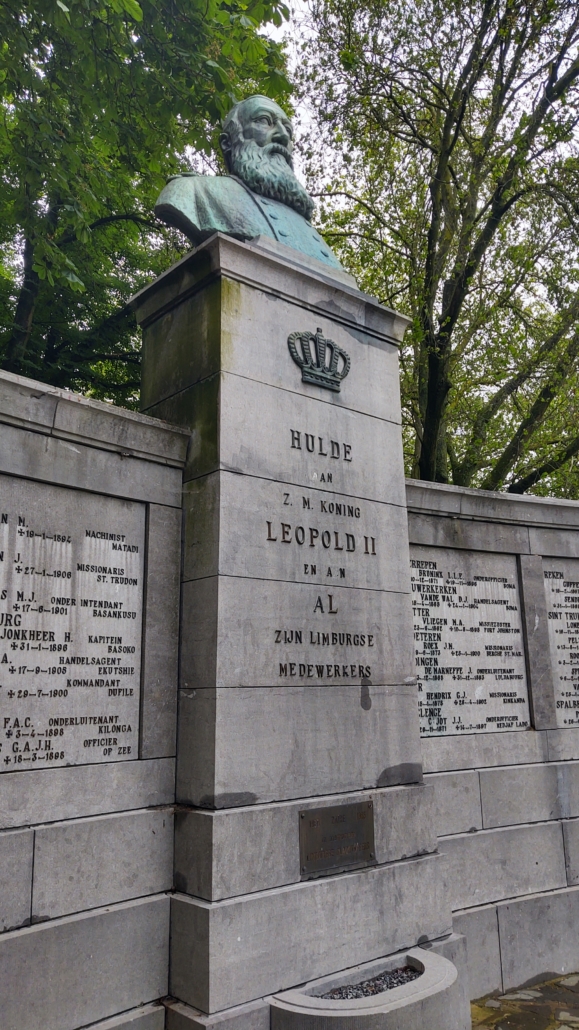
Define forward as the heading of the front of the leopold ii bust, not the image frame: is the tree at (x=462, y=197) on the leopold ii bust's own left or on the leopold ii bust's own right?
on the leopold ii bust's own left

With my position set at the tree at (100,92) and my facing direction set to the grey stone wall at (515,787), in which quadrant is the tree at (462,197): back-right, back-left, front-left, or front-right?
front-left

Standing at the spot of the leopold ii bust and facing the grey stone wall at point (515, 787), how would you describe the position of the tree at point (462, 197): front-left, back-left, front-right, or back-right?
front-left

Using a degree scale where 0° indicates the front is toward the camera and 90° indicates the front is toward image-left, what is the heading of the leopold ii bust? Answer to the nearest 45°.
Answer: approximately 315°
